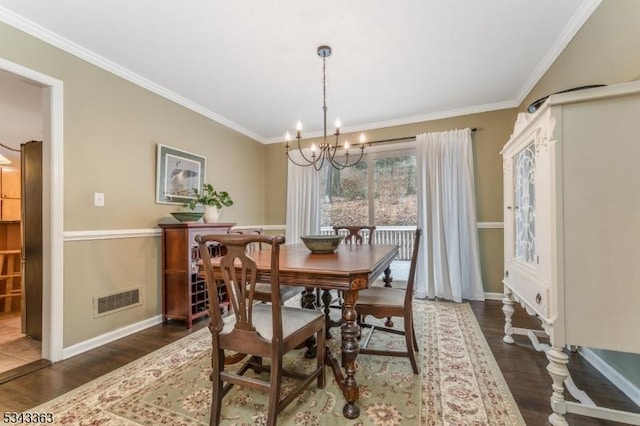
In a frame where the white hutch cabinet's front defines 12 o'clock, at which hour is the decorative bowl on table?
The decorative bowl on table is roughly at 12 o'clock from the white hutch cabinet.

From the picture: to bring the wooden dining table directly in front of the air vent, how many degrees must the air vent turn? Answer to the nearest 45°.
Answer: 0° — it already faces it

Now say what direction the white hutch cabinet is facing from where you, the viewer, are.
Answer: facing to the left of the viewer

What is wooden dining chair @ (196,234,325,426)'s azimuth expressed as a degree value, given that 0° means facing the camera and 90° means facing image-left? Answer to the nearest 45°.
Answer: approximately 225°

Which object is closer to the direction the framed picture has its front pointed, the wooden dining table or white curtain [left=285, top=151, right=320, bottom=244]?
the wooden dining table

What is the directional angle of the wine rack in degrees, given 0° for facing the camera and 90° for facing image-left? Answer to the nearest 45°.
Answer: approximately 315°

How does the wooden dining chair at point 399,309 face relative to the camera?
to the viewer's left

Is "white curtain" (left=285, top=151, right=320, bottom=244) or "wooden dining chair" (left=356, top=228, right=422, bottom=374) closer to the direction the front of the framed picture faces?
the wooden dining chair

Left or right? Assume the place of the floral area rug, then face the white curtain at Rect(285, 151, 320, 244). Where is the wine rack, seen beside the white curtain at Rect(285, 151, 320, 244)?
left

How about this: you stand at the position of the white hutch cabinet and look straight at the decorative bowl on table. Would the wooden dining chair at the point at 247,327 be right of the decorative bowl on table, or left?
left

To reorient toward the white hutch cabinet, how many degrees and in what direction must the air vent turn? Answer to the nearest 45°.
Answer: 0° — it already faces it
